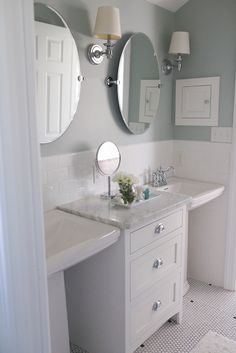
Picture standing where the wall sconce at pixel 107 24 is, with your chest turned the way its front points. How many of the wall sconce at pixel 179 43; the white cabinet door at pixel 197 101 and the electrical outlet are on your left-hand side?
3

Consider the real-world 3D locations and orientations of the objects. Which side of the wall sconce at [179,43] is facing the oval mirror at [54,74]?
right

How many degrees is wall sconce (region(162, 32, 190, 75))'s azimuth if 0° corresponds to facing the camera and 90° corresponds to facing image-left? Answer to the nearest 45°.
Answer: approximately 315°

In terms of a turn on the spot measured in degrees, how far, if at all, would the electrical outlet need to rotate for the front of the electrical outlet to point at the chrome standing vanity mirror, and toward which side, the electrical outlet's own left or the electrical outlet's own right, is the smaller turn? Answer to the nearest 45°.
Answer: approximately 45° to the electrical outlet's own right

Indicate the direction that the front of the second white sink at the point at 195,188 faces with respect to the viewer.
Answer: facing the viewer and to the right of the viewer
